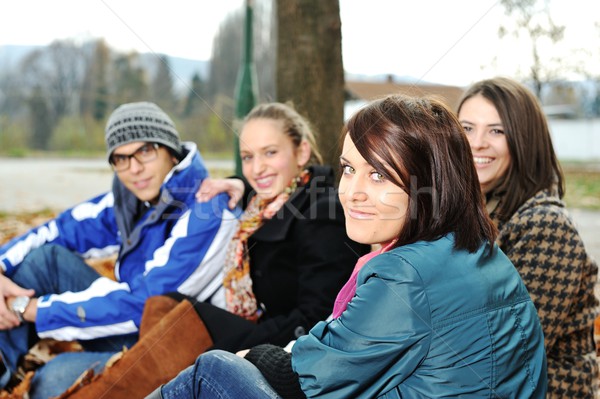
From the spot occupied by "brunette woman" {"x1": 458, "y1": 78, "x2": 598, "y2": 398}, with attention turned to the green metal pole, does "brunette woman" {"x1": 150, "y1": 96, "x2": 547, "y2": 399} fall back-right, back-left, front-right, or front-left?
back-left

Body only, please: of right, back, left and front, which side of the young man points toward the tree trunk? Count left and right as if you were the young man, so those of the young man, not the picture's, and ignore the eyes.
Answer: back

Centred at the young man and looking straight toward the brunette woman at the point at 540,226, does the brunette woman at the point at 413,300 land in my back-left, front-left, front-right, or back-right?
front-right

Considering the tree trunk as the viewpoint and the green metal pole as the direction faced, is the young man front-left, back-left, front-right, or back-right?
back-left

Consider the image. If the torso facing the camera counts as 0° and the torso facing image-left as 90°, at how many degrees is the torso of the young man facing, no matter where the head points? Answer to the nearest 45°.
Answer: approximately 45°

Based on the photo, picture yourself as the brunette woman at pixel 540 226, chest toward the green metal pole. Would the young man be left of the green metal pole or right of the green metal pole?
left

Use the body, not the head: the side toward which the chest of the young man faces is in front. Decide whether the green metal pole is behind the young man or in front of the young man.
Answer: behind

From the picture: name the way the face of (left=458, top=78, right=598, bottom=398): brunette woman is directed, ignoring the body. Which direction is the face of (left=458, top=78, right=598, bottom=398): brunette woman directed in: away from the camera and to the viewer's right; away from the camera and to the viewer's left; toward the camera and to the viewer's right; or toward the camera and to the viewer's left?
toward the camera and to the viewer's left

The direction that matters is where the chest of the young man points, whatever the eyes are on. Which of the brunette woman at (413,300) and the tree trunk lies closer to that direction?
the brunette woman

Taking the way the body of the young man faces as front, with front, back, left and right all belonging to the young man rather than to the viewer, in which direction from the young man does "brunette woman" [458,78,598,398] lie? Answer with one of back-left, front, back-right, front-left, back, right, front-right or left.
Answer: left

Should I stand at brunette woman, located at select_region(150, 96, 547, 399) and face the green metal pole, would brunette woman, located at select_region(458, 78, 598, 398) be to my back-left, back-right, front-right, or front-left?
front-right
